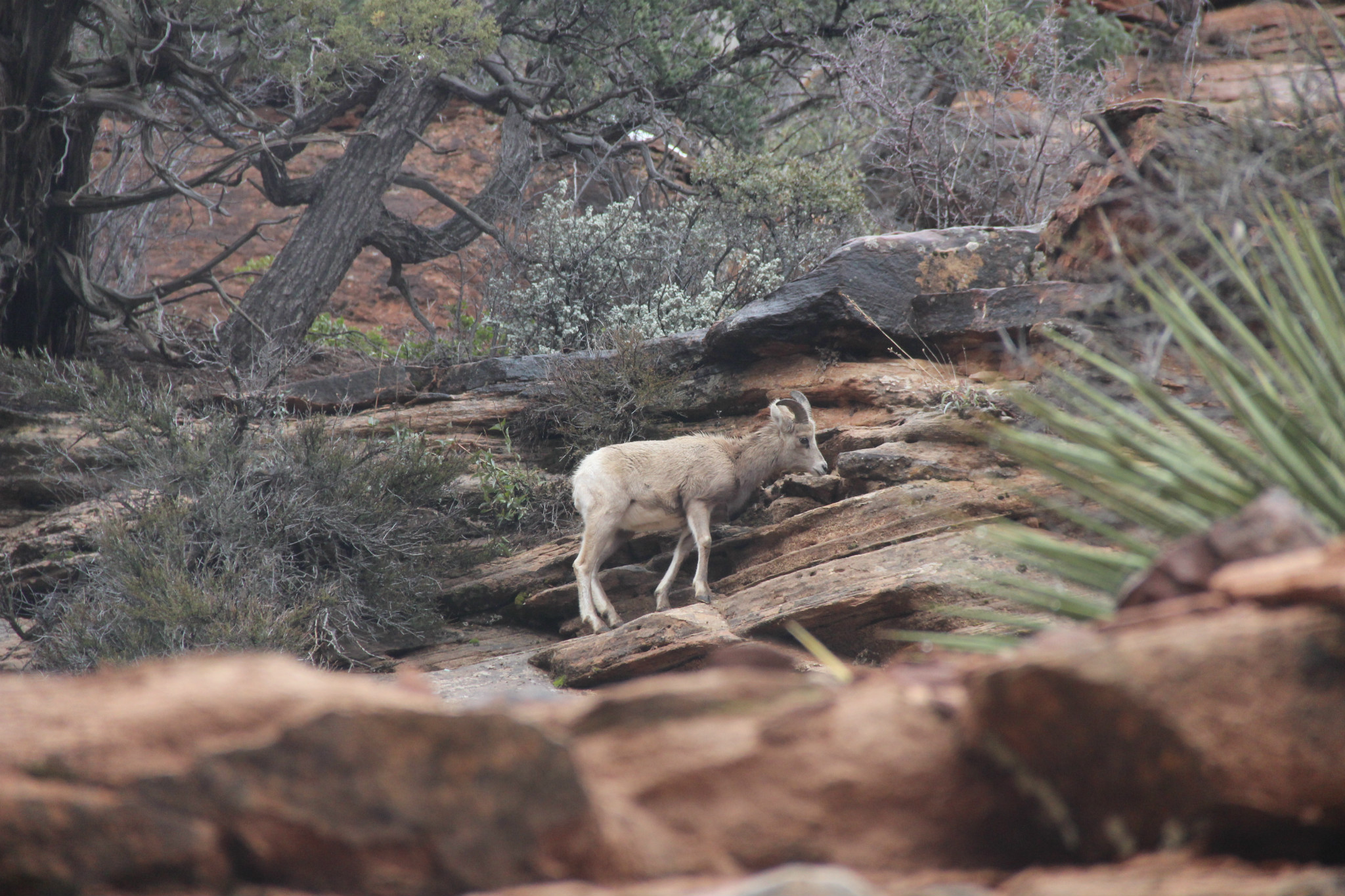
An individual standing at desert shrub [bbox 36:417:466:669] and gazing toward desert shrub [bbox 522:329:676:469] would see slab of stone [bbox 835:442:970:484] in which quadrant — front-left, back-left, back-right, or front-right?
front-right

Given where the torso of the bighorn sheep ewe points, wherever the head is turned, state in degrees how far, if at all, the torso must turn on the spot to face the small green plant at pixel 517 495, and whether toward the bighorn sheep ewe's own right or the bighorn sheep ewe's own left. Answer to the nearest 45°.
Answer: approximately 135° to the bighorn sheep ewe's own left

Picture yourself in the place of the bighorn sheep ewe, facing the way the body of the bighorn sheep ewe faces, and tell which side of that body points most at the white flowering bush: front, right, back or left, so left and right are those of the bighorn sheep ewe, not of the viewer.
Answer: left

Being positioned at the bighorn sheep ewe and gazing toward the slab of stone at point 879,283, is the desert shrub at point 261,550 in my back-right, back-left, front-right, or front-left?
back-left

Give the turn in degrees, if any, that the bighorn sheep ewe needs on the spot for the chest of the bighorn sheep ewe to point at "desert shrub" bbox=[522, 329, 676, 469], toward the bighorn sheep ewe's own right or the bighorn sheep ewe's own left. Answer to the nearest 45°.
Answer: approximately 90° to the bighorn sheep ewe's own left

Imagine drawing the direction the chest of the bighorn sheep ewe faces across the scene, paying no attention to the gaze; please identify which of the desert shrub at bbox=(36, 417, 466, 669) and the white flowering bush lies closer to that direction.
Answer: the white flowering bush

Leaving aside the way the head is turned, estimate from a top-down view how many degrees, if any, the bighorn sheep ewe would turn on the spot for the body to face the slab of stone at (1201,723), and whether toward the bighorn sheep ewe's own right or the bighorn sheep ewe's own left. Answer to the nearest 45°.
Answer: approximately 90° to the bighorn sheep ewe's own right

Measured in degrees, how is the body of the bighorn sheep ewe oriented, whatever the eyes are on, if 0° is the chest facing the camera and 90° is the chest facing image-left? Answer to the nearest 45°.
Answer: approximately 270°

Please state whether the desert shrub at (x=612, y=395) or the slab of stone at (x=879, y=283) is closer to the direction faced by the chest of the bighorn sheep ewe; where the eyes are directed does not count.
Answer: the slab of stone

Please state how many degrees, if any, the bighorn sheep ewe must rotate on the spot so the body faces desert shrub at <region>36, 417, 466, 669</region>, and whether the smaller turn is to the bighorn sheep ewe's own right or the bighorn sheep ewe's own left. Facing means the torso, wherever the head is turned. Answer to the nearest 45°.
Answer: approximately 180°

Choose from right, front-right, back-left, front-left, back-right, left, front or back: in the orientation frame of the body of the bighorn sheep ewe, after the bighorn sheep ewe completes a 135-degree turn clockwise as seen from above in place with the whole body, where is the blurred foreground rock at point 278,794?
front-left

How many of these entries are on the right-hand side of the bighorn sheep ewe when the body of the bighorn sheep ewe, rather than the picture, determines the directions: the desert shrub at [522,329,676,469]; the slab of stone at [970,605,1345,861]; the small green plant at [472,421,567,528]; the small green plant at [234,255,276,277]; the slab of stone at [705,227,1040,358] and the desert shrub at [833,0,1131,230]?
1
